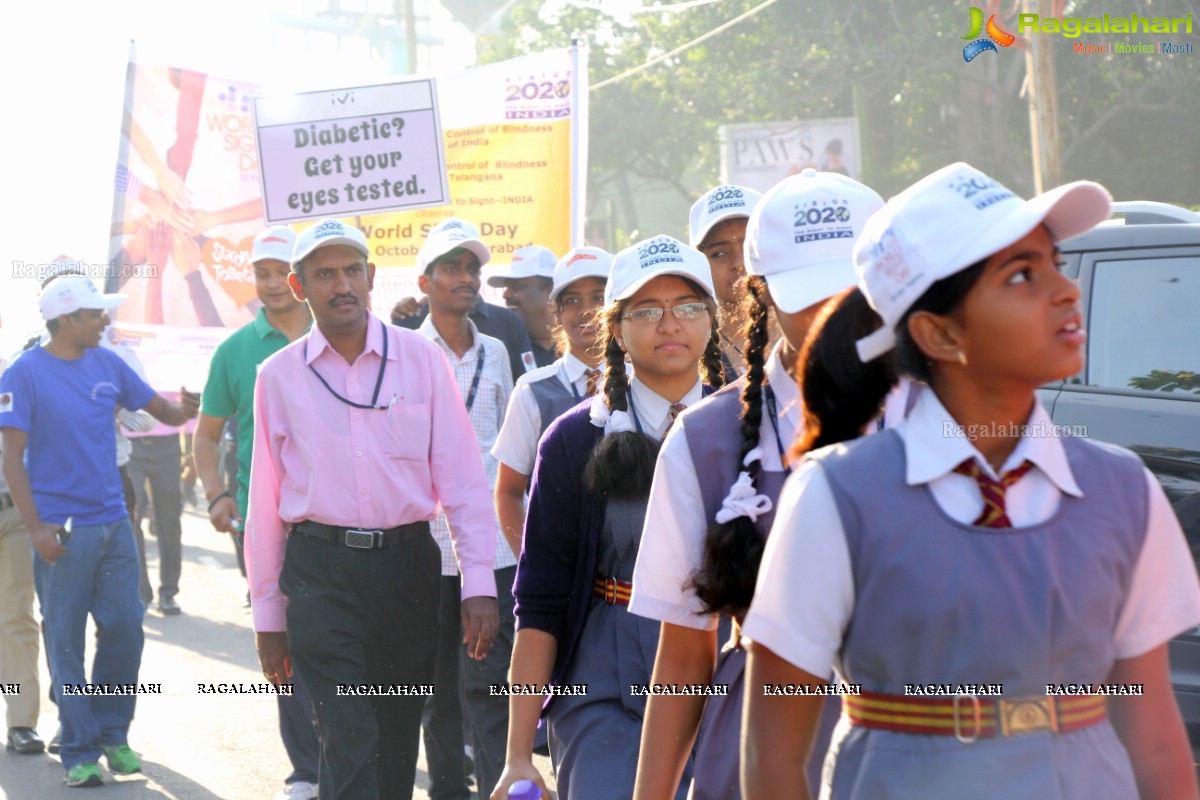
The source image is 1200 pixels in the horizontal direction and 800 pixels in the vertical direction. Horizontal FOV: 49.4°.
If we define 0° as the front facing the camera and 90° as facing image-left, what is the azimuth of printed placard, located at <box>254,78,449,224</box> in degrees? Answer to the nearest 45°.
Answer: approximately 0°

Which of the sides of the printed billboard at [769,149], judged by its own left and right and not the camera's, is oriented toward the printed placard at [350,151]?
front

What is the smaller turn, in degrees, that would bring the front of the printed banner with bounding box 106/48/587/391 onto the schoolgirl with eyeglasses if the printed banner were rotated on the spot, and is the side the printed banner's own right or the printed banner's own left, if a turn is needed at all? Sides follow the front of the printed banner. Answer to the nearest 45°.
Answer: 0° — it already faces them

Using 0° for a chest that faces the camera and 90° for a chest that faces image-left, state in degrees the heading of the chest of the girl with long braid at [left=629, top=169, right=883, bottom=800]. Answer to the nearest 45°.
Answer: approximately 315°

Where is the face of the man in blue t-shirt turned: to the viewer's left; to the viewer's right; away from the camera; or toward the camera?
to the viewer's right

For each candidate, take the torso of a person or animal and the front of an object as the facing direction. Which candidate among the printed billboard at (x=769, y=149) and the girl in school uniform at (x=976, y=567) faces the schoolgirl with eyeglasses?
the printed billboard

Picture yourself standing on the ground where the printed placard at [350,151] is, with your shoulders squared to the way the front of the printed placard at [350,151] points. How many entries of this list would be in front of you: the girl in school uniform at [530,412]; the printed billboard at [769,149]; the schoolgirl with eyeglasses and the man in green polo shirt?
3

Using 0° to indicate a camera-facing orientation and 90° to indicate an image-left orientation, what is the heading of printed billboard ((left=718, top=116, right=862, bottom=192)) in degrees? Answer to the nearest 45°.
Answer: approximately 0°

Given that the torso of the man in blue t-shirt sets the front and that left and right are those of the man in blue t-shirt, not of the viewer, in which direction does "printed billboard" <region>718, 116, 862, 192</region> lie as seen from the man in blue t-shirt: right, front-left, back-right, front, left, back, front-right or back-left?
left

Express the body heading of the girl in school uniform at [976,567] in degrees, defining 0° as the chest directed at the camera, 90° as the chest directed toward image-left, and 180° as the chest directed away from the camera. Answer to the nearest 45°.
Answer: approximately 315°

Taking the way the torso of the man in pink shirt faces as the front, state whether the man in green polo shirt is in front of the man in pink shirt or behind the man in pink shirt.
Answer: behind

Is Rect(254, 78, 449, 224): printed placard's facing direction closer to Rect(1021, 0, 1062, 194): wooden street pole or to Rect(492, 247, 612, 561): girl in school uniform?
the girl in school uniform
